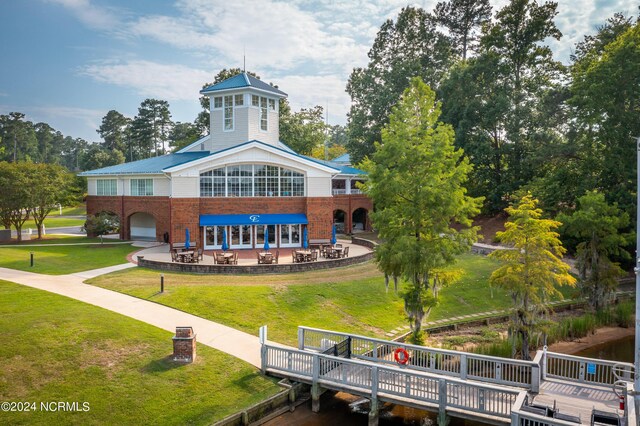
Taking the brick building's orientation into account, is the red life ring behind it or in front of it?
in front

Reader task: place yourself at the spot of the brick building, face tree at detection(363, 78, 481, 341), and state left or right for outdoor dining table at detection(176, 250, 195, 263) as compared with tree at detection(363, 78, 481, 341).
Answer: right

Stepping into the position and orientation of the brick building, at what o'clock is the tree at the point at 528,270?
The tree is roughly at 11 o'clock from the brick building.

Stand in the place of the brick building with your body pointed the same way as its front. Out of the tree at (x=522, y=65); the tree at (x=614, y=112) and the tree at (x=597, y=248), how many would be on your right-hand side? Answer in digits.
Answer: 0

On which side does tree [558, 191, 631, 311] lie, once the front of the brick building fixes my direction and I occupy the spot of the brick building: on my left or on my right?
on my left

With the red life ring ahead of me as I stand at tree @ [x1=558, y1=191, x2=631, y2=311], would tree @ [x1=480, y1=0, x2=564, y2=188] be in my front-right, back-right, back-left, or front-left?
back-right

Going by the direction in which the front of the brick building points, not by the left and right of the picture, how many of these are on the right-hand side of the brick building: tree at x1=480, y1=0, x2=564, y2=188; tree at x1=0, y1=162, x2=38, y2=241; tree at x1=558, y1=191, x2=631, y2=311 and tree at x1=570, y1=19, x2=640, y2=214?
1

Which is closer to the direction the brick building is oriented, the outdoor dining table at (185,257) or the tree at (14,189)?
the outdoor dining table

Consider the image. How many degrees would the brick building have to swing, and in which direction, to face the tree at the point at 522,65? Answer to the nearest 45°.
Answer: approximately 90° to its left

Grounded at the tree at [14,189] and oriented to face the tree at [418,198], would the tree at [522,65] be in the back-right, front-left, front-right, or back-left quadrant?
front-left

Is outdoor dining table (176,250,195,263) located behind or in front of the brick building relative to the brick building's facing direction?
in front

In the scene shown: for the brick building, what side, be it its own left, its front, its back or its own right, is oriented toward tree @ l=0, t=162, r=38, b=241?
right

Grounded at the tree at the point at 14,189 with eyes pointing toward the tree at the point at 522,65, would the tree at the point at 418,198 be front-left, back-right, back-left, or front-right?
front-right

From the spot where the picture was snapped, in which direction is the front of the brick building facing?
facing the viewer
